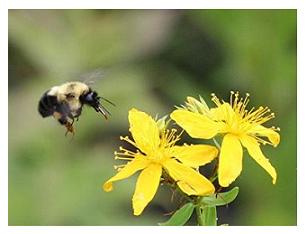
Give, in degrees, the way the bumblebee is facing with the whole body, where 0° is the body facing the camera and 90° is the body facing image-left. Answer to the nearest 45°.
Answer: approximately 270°
